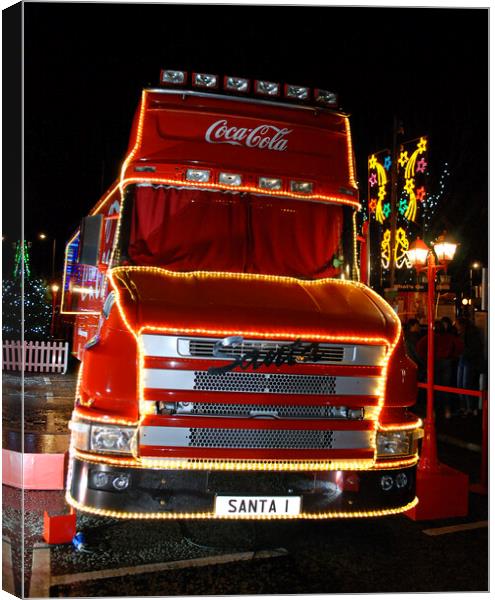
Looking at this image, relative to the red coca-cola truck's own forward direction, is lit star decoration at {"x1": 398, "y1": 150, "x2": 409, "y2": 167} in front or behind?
behind

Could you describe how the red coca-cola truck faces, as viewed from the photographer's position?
facing the viewer

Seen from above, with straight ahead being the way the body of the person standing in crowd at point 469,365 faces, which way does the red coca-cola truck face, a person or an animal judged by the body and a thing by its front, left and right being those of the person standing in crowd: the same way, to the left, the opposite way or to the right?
to the left

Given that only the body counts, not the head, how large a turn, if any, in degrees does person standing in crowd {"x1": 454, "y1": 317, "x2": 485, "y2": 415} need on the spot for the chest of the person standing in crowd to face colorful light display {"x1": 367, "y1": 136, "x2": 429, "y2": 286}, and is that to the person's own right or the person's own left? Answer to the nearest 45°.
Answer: approximately 90° to the person's own right

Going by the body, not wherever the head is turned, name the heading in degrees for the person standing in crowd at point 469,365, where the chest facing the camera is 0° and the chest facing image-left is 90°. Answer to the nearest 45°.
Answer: approximately 90°
